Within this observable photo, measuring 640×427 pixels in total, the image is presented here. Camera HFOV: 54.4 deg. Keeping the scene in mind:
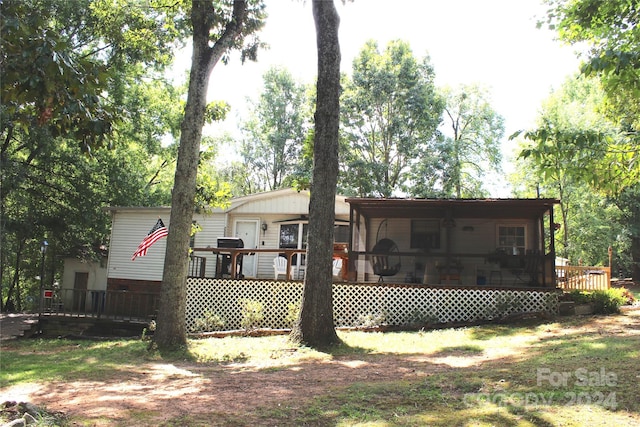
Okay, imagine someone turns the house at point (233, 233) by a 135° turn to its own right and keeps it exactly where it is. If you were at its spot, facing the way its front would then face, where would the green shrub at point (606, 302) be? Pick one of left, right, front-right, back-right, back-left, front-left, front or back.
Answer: back

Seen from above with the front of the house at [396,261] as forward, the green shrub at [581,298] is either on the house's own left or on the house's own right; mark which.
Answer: on the house's own left

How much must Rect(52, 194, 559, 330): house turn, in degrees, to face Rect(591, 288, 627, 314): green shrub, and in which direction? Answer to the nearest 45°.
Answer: approximately 45° to its left

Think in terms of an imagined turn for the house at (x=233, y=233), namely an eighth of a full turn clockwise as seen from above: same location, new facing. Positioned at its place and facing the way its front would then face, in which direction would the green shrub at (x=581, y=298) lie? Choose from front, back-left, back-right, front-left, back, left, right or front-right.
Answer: left

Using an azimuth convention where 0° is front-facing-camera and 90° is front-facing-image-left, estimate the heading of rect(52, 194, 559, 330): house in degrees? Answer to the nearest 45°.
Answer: approximately 0°

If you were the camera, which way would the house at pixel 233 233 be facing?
facing the viewer
